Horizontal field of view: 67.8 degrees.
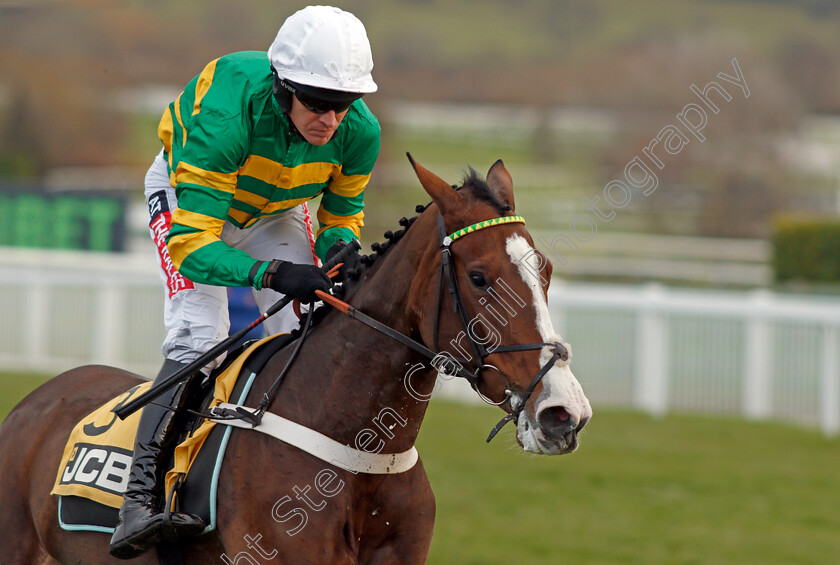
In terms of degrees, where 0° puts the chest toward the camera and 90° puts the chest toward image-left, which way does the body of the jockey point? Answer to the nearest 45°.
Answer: approximately 315°

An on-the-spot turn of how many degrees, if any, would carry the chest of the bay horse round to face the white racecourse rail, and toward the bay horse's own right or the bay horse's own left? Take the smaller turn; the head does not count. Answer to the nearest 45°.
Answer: approximately 90° to the bay horse's own left

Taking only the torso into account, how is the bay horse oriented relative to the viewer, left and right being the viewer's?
facing the viewer and to the right of the viewer
